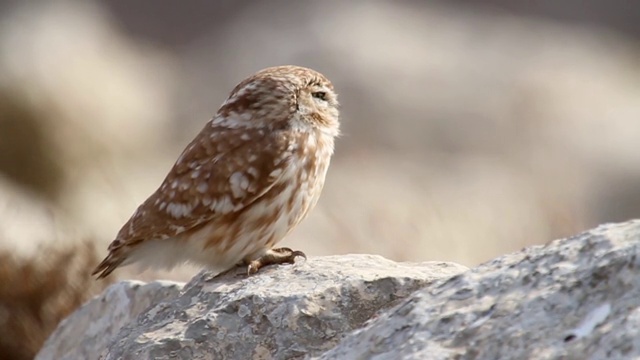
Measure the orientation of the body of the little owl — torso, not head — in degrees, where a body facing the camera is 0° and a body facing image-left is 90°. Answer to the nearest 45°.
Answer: approximately 270°

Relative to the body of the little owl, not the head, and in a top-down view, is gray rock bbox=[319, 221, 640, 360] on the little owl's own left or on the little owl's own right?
on the little owl's own right
